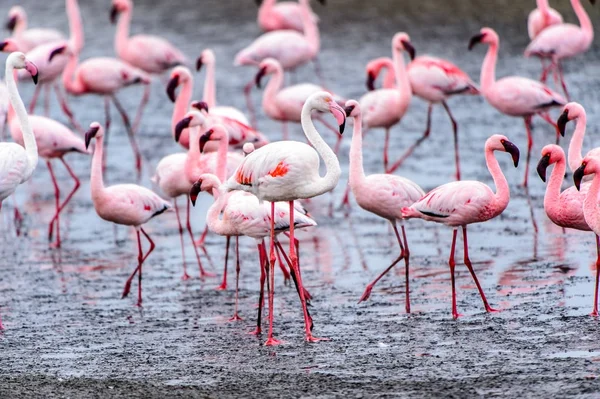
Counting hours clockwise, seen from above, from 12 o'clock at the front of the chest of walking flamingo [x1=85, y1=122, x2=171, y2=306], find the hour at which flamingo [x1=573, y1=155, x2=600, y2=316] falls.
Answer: The flamingo is roughly at 7 o'clock from the walking flamingo.

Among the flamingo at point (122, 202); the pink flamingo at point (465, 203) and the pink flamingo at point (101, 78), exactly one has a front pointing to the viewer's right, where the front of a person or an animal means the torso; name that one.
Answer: the pink flamingo at point (465, 203)

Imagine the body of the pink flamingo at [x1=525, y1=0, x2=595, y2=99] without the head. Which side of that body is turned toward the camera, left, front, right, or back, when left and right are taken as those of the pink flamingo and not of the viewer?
right

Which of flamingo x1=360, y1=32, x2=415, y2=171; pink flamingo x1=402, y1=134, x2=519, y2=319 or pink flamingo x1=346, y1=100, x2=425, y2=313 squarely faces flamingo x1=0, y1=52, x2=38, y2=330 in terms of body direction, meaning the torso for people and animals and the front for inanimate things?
pink flamingo x1=346, y1=100, x2=425, y2=313

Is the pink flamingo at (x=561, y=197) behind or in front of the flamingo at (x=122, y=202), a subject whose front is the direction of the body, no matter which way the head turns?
behind

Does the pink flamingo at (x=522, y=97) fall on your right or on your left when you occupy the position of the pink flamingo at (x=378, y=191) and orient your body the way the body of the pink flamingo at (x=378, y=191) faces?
on your right

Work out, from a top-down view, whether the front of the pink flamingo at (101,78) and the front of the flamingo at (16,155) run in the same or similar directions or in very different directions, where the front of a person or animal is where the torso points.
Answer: very different directions

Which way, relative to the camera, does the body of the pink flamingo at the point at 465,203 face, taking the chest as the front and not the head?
to the viewer's right

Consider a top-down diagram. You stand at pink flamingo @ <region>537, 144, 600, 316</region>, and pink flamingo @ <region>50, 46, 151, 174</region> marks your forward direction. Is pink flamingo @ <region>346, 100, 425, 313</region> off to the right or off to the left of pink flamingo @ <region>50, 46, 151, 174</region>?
left

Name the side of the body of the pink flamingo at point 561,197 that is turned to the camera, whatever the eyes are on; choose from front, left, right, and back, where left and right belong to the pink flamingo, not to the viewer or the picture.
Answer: left

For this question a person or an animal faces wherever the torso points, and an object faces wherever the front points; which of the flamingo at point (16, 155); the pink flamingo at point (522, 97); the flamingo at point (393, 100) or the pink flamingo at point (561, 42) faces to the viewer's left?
the pink flamingo at point (522, 97)

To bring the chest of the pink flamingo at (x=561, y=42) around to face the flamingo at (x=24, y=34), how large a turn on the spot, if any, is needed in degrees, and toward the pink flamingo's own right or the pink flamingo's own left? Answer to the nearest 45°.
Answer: approximately 180°

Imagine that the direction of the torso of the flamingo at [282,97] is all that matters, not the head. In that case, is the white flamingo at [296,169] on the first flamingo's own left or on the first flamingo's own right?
on the first flamingo's own left

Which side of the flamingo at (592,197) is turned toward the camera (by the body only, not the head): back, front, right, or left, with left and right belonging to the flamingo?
left

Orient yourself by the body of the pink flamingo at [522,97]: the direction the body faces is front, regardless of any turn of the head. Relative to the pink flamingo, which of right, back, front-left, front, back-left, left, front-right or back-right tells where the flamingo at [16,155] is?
front-left

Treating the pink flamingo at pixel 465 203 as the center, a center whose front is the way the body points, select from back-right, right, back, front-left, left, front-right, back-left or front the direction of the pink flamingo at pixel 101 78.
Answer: back-left

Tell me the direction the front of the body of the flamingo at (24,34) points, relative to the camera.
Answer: to the viewer's left

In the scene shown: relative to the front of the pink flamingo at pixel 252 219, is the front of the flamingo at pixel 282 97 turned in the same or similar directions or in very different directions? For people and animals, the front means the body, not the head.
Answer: same or similar directions

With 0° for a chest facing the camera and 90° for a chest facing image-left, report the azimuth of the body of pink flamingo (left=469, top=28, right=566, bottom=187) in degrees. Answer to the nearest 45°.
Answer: approximately 90°

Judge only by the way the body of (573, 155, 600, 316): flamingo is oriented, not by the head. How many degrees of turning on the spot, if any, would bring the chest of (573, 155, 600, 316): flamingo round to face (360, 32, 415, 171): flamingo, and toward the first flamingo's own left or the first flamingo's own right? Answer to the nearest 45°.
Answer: approximately 45° to the first flamingo's own right

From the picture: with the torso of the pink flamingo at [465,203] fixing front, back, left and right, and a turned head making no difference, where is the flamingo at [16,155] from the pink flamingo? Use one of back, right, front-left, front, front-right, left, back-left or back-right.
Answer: back
